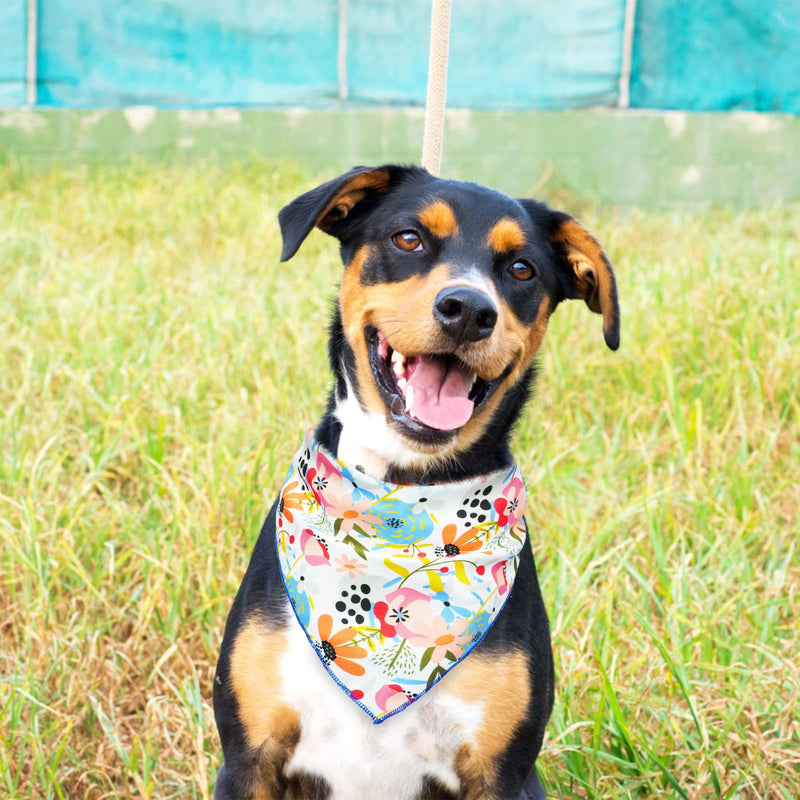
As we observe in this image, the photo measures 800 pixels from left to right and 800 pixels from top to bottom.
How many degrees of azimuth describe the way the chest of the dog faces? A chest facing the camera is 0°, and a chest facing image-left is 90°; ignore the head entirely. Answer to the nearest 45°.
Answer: approximately 0°

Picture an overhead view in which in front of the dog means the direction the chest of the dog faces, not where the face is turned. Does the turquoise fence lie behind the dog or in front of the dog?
behind
